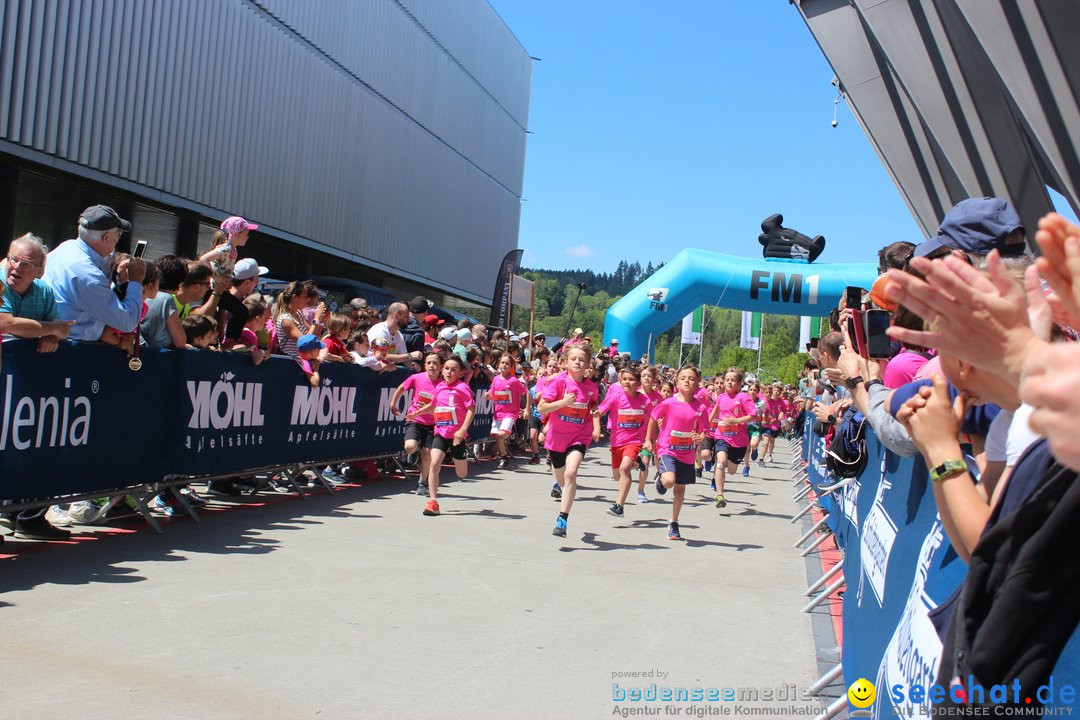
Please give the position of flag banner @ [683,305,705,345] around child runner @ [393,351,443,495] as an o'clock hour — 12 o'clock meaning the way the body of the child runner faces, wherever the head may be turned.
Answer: The flag banner is roughly at 7 o'clock from the child runner.

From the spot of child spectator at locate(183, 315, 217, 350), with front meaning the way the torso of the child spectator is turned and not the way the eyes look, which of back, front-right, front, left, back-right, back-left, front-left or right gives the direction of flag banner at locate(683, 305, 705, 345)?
front-left

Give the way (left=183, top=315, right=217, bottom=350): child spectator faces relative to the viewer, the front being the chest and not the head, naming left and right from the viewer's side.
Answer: facing to the right of the viewer

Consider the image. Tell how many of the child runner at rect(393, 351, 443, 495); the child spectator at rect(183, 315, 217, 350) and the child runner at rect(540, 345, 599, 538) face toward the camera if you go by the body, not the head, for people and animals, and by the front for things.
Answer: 2

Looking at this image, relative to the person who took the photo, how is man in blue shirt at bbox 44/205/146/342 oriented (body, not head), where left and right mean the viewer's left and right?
facing away from the viewer and to the right of the viewer

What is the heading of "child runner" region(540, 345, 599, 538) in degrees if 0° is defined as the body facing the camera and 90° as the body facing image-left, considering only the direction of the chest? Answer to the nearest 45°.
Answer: approximately 0°

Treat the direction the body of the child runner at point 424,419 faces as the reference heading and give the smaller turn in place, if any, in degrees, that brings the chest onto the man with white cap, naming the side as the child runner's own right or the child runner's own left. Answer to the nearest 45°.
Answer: approximately 45° to the child runner's own right
